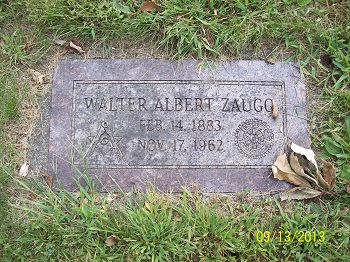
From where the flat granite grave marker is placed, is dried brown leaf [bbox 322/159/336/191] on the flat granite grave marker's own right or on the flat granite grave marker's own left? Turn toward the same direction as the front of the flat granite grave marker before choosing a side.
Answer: on the flat granite grave marker's own left

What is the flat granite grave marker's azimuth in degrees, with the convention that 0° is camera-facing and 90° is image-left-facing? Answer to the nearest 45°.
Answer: approximately 0°

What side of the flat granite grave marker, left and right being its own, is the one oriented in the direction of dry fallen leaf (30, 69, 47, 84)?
right

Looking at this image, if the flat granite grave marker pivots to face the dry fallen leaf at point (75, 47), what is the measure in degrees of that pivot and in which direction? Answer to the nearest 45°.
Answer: approximately 90° to its right

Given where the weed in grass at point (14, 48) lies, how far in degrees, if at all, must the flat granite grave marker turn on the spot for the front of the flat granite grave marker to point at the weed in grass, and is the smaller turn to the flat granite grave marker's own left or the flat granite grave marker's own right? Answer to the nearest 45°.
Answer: approximately 90° to the flat granite grave marker's own right

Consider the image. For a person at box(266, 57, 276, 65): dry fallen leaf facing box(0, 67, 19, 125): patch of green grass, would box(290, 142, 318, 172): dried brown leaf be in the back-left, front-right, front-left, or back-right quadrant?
back-left

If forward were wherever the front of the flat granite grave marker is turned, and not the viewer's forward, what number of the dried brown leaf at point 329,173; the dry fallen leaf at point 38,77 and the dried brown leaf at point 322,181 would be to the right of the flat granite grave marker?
1

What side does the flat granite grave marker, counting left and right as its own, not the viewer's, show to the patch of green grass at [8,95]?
right

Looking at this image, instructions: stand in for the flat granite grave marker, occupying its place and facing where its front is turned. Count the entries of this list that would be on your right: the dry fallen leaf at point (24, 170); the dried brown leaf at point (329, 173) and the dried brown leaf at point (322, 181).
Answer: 1

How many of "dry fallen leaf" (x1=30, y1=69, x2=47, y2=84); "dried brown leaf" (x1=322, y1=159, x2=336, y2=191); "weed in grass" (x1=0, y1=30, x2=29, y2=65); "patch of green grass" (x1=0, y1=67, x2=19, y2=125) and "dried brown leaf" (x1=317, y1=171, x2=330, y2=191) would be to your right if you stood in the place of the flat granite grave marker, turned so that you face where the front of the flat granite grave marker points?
3
